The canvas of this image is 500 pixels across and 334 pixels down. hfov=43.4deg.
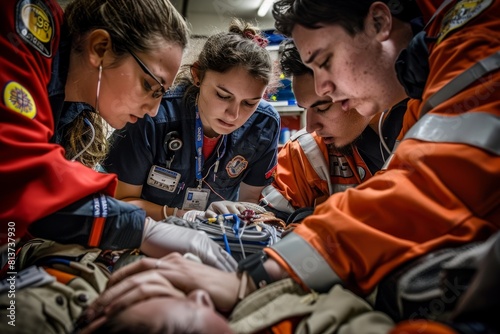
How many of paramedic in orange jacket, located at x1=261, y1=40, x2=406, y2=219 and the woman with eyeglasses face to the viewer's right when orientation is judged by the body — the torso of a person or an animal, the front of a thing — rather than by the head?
1

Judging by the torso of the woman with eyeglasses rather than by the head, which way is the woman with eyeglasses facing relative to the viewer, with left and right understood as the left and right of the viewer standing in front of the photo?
facing to the right of the viewer

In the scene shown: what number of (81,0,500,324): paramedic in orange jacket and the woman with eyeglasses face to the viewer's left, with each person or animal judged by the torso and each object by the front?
1

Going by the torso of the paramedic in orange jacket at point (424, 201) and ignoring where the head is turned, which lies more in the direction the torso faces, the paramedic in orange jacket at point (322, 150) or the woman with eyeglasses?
the woman with eyeglasses

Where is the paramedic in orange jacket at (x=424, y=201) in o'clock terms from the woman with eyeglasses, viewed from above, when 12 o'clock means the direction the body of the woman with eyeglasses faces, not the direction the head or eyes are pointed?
The paramedic in orange jacket is roughly at 1 o'clock from the woman with eyeglasses.

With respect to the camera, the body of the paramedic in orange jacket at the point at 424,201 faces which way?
to the viewer's left

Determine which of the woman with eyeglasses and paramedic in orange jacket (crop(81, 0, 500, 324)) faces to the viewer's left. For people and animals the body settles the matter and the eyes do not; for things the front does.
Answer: the paramedic in orange jacket

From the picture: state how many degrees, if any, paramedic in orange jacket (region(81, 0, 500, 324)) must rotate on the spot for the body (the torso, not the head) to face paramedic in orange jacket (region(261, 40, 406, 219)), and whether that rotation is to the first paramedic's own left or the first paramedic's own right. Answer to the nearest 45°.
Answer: approximately 90° to the first paramedic's own right

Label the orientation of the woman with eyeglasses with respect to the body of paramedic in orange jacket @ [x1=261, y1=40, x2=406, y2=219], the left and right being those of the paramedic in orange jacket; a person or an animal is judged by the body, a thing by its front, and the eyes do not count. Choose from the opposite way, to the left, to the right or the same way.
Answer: the opposite way
